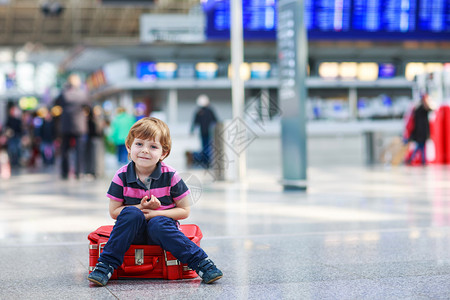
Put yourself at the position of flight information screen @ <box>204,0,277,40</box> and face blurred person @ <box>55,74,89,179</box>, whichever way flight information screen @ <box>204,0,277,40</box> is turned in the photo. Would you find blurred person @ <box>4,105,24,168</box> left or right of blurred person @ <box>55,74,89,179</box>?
right

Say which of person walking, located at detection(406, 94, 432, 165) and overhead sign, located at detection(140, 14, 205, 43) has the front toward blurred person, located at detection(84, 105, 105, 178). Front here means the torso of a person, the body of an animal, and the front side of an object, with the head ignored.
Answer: the overhead sign

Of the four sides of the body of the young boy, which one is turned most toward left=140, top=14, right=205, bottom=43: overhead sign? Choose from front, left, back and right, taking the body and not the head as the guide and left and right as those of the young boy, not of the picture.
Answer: back

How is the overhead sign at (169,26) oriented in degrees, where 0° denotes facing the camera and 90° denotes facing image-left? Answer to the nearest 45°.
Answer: approximately 0°

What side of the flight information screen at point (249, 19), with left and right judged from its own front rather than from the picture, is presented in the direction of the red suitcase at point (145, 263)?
front

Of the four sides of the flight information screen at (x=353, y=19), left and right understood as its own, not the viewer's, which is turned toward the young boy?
front

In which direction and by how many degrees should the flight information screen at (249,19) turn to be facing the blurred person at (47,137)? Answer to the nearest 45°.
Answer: approximately 90° to its right

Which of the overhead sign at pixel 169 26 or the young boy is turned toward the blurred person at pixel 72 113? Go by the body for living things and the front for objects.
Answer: the overhead sign

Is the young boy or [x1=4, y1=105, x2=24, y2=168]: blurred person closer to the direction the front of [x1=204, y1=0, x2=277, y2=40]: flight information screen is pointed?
the young boy

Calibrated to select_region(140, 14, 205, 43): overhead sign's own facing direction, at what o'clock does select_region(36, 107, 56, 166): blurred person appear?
The blurred person is roughly at 1 o'clock from the overhead sign.

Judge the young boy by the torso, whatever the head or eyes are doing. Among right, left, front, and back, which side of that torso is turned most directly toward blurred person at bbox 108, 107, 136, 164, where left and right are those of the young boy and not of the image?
back

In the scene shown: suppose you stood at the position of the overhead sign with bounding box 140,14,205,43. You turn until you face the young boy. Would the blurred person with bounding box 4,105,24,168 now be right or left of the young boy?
right

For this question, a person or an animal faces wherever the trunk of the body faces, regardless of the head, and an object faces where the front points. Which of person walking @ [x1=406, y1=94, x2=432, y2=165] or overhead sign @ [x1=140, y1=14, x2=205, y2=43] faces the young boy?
the overhead sign
